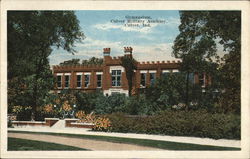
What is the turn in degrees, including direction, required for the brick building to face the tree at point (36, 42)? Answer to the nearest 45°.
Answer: approximately 90° to its right

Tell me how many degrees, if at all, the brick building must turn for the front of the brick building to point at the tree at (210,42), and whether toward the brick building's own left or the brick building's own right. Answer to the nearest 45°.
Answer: approximately 90° to the brick building's own left

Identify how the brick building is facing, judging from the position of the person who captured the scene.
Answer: facing the viewer
